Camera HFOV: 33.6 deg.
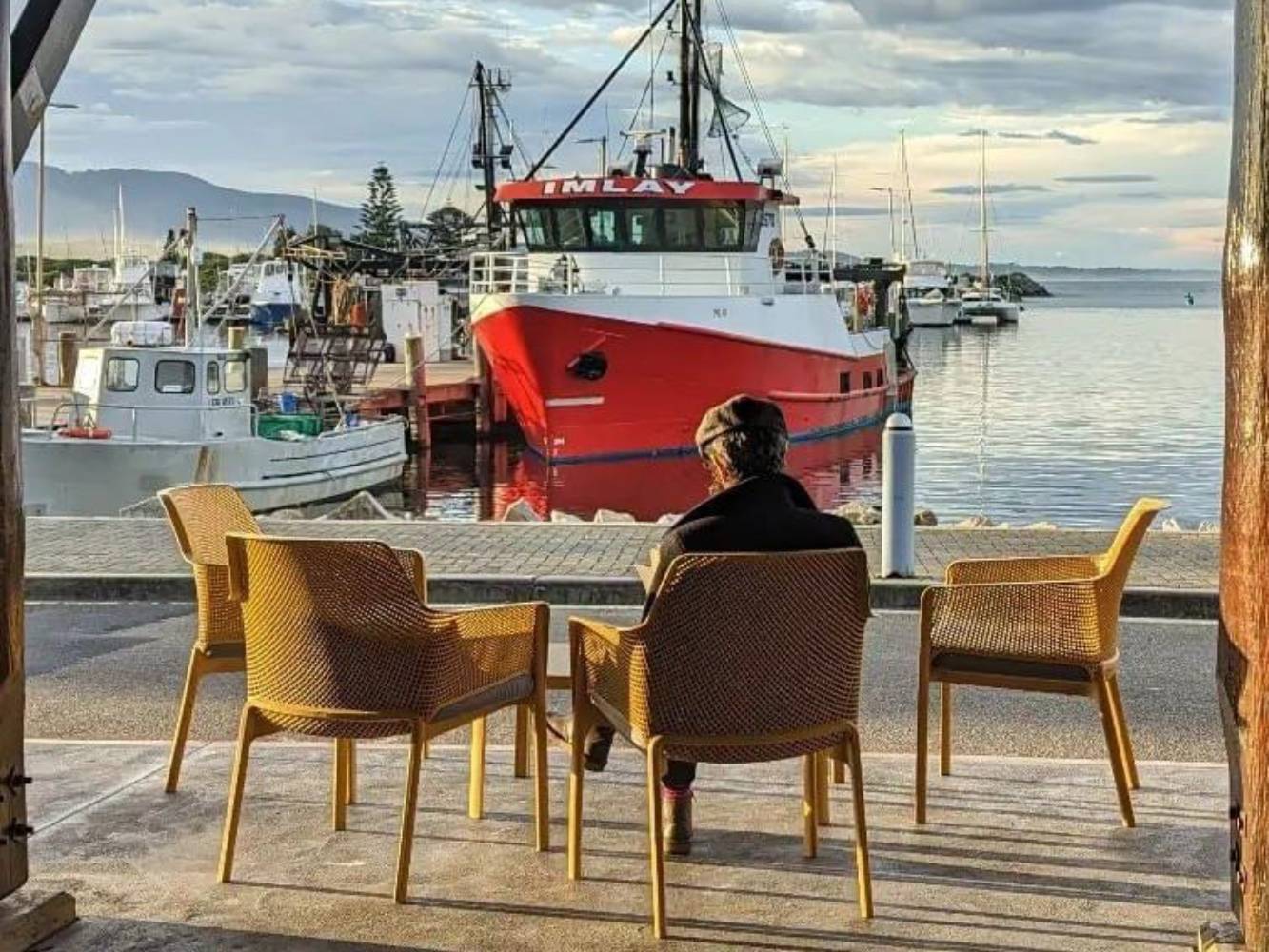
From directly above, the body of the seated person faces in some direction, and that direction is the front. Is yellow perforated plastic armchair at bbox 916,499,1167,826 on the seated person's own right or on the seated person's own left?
on the seated person's own right

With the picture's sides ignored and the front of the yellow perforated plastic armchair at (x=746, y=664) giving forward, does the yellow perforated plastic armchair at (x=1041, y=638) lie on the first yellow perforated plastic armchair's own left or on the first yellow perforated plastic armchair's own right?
on the first yellow perforated plastic armchair's own right

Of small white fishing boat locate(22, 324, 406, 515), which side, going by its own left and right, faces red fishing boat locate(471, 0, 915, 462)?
back

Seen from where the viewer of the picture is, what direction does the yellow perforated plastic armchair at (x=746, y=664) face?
facing away from the viewer and to the left of the viewer
